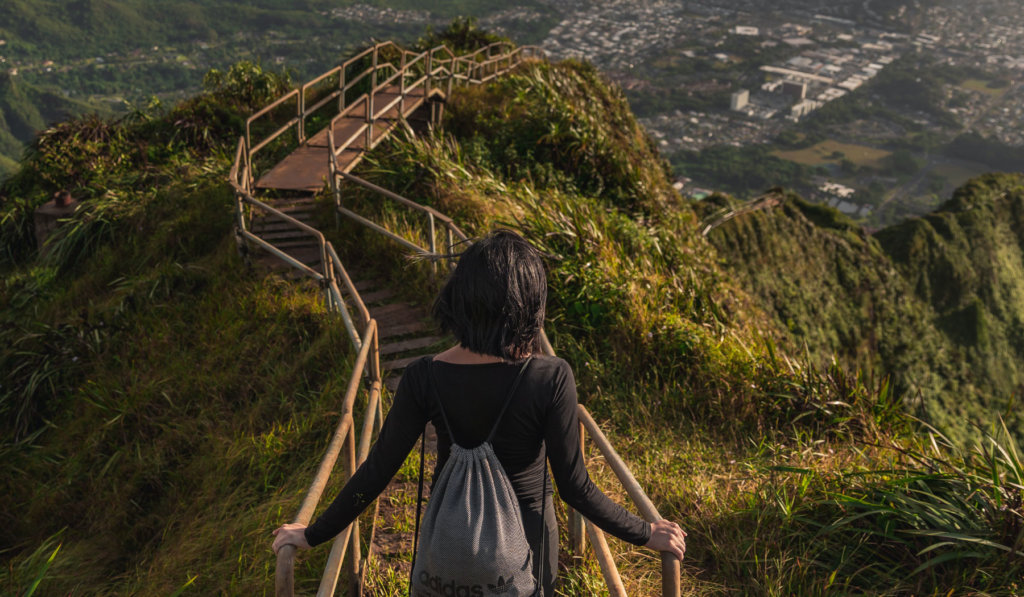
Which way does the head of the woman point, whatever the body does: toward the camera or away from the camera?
away from the camera

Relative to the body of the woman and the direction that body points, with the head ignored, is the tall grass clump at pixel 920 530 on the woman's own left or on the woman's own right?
on the woman's own right

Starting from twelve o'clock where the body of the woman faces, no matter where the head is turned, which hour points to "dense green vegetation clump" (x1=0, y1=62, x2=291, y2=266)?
The dense green vegetation clump is roughly at 11 o'clock from the woman.

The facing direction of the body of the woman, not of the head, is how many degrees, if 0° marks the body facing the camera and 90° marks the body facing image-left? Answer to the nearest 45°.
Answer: approximately 180°
